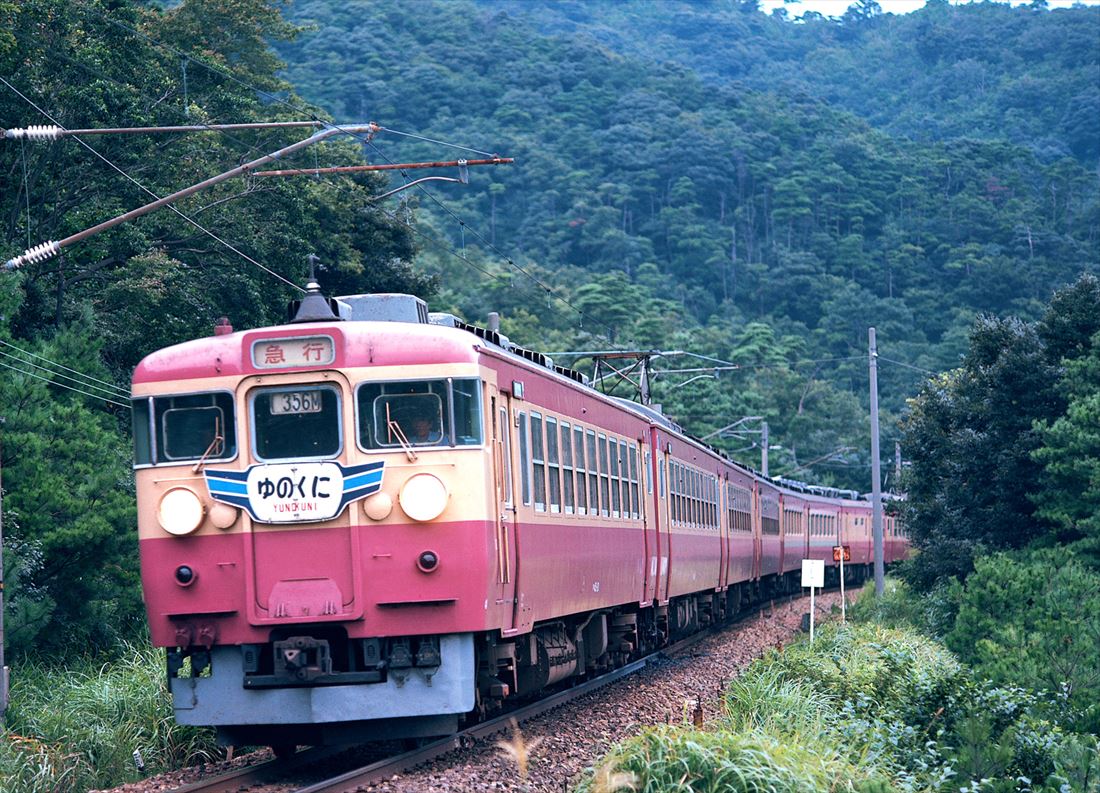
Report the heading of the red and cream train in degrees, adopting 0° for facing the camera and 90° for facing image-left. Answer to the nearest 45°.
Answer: approximately 45°

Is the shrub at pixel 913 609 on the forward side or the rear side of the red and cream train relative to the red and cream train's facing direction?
on the rear side

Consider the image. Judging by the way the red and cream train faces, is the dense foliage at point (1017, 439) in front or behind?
behind

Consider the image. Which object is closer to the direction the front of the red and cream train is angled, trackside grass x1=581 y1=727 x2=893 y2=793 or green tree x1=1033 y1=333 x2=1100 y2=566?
the trackside grass

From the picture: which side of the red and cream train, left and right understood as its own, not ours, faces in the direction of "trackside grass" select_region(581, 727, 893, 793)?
front
